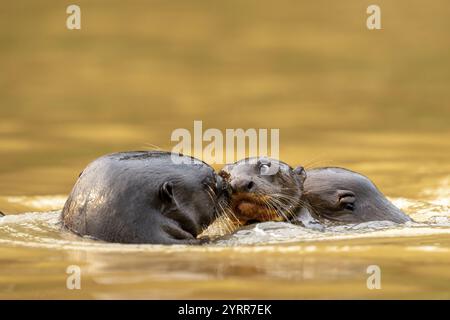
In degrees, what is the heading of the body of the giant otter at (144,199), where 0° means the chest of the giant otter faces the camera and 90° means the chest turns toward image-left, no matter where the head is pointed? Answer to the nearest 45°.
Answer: approximately 270°

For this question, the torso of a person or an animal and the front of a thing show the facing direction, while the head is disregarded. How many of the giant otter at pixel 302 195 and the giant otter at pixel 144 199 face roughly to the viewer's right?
1

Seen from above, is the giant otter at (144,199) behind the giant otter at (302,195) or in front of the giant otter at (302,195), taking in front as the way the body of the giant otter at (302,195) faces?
in front
